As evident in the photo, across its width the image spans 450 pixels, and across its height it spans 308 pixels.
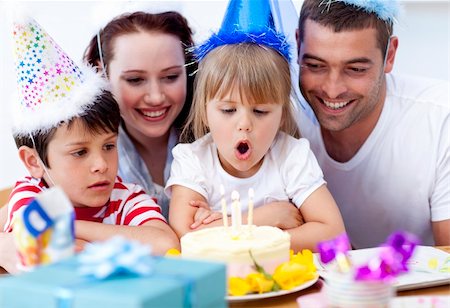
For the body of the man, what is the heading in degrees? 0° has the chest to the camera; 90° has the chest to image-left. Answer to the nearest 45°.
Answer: approximately 45°

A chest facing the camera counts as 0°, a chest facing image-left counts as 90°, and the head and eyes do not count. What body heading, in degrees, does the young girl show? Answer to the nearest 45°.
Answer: approximately 0°

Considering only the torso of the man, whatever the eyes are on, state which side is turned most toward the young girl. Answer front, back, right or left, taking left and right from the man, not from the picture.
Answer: front

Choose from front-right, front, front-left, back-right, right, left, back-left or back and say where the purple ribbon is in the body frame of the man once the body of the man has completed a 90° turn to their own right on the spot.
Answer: back-left

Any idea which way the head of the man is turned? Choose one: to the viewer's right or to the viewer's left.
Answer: to the viewer's left

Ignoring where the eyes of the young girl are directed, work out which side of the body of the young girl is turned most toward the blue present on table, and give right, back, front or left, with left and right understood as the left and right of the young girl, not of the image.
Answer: front

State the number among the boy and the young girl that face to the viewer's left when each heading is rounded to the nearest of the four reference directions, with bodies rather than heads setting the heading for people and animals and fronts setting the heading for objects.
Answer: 0
